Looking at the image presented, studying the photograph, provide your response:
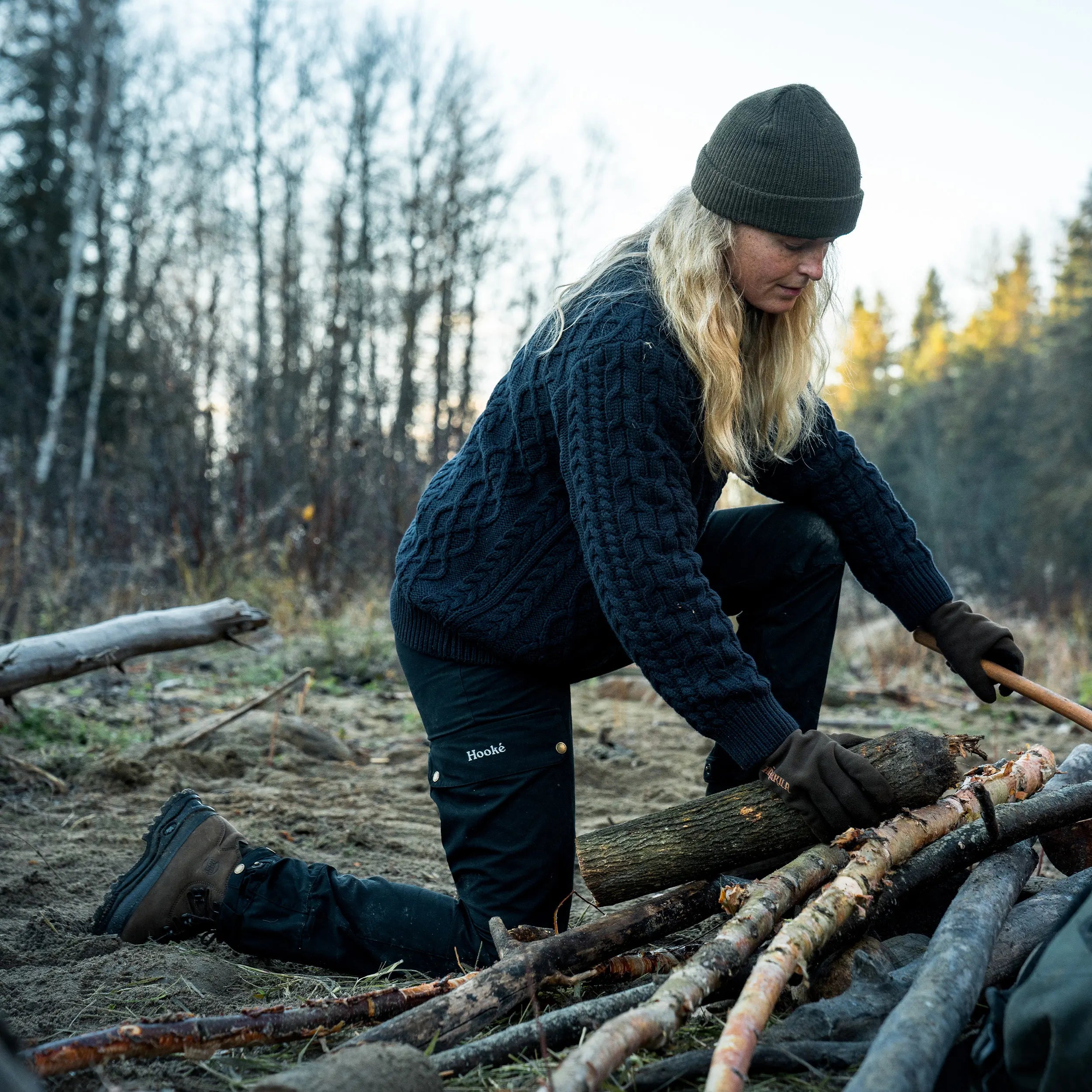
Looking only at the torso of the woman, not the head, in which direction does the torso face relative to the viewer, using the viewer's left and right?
facing to the right of the viewer

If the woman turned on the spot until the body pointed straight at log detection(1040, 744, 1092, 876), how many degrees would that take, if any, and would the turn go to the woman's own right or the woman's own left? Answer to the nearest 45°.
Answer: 0° — they already face it
